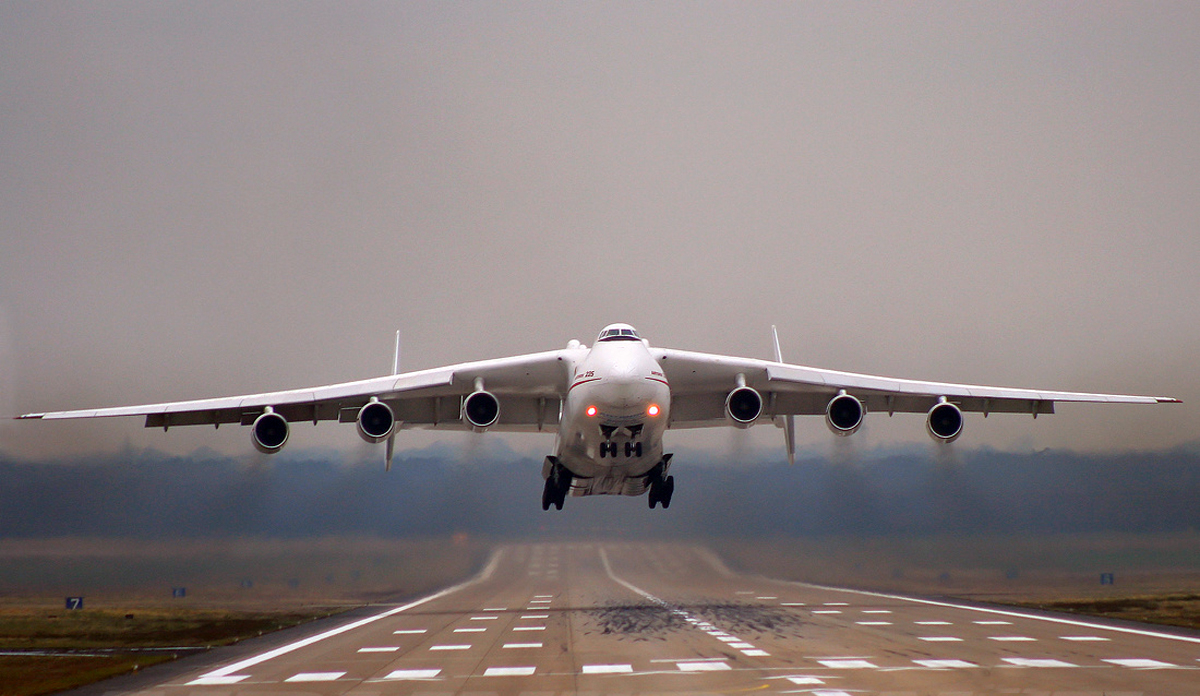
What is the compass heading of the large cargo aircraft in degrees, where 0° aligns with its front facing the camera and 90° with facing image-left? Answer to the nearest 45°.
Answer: approximately 0°
